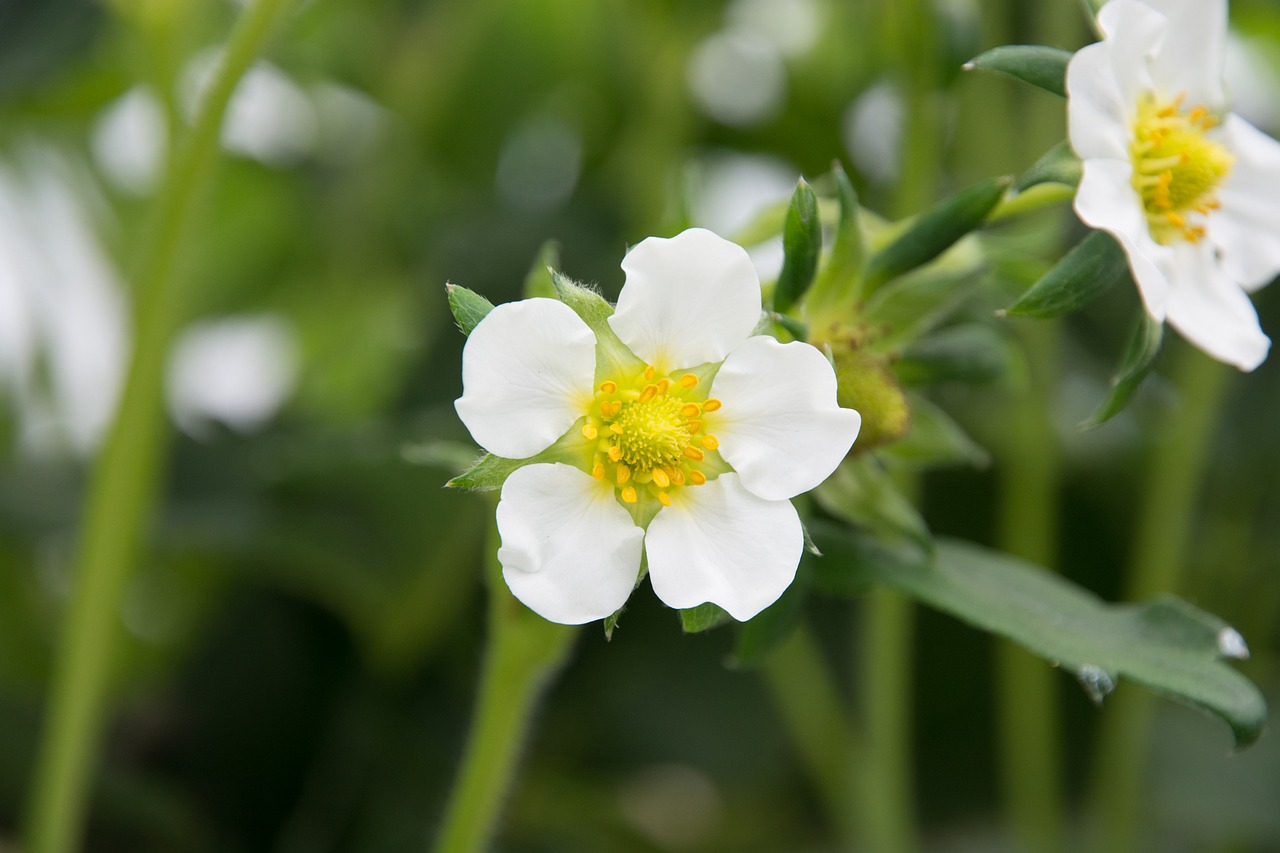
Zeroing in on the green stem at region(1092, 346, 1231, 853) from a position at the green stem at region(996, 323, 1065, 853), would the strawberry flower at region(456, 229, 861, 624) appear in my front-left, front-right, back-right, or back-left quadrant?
back-right

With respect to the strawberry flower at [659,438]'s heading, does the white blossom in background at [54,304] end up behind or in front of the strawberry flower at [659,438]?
behind

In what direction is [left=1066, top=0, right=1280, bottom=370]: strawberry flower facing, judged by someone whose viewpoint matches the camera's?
facing the viewer and to the right of the viewer

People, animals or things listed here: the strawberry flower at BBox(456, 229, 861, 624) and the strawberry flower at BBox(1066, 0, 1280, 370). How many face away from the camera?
0

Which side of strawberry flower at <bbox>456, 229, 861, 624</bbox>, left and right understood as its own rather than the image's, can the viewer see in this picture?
front

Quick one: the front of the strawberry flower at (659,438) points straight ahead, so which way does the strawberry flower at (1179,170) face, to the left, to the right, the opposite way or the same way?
the same way

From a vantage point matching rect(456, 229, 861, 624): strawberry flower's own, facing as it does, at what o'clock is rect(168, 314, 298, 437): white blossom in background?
The white blossom in background is roughly at 5 o'clock from the strawberry flower.
